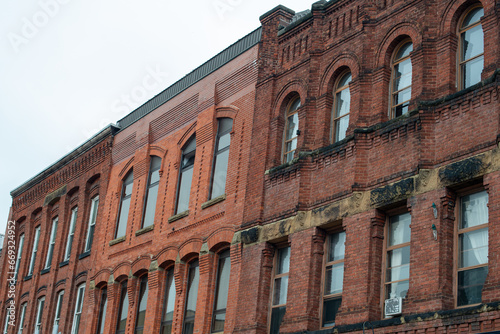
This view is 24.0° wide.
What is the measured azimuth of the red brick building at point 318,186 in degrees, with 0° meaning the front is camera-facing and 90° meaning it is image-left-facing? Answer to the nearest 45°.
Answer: approximately 45°
